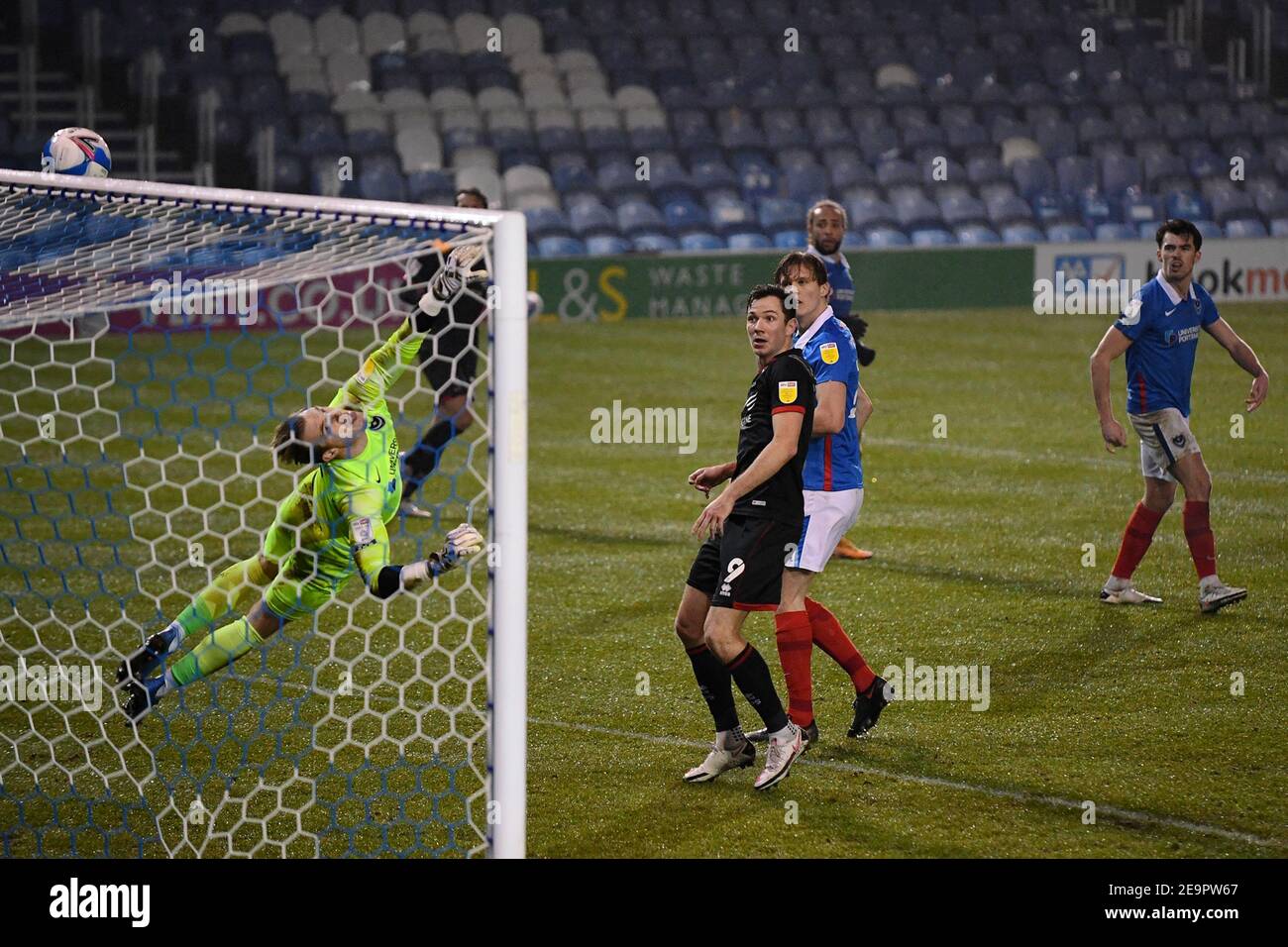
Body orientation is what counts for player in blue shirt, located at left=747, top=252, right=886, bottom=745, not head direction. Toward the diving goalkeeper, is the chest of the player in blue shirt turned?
yes

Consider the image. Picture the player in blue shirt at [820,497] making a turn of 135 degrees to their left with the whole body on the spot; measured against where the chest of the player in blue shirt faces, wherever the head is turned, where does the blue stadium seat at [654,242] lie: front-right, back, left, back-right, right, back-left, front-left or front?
back-left

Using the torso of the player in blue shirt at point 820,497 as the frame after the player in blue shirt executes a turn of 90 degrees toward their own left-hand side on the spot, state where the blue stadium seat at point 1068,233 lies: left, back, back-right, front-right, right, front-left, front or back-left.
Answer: back

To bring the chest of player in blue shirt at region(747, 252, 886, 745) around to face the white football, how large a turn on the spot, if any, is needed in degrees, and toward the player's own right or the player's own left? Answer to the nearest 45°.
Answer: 0° — they already face it

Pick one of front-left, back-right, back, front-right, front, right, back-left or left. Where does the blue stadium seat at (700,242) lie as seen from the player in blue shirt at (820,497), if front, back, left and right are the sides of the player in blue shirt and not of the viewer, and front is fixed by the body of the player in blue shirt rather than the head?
right

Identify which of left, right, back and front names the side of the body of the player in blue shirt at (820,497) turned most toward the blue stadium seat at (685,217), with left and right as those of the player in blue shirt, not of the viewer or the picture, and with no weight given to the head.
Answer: right

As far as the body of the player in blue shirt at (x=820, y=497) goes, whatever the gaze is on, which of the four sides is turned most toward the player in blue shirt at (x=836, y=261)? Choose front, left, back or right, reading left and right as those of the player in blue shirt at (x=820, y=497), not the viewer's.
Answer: right

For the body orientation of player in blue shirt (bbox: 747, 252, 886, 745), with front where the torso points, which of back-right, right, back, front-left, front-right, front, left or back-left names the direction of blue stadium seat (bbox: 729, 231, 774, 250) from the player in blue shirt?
right

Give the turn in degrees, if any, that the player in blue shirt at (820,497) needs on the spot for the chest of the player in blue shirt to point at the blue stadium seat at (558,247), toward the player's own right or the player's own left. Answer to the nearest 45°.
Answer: approximately 90° to the player's own right

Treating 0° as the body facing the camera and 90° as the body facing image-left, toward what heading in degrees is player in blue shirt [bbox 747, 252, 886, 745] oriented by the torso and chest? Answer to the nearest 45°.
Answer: approximately 90°

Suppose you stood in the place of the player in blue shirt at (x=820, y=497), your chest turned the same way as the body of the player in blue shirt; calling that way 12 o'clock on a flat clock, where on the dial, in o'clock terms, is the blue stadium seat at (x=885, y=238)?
The blue stadium seat is roughly at 3 o'clock from the player in blue shirt.
